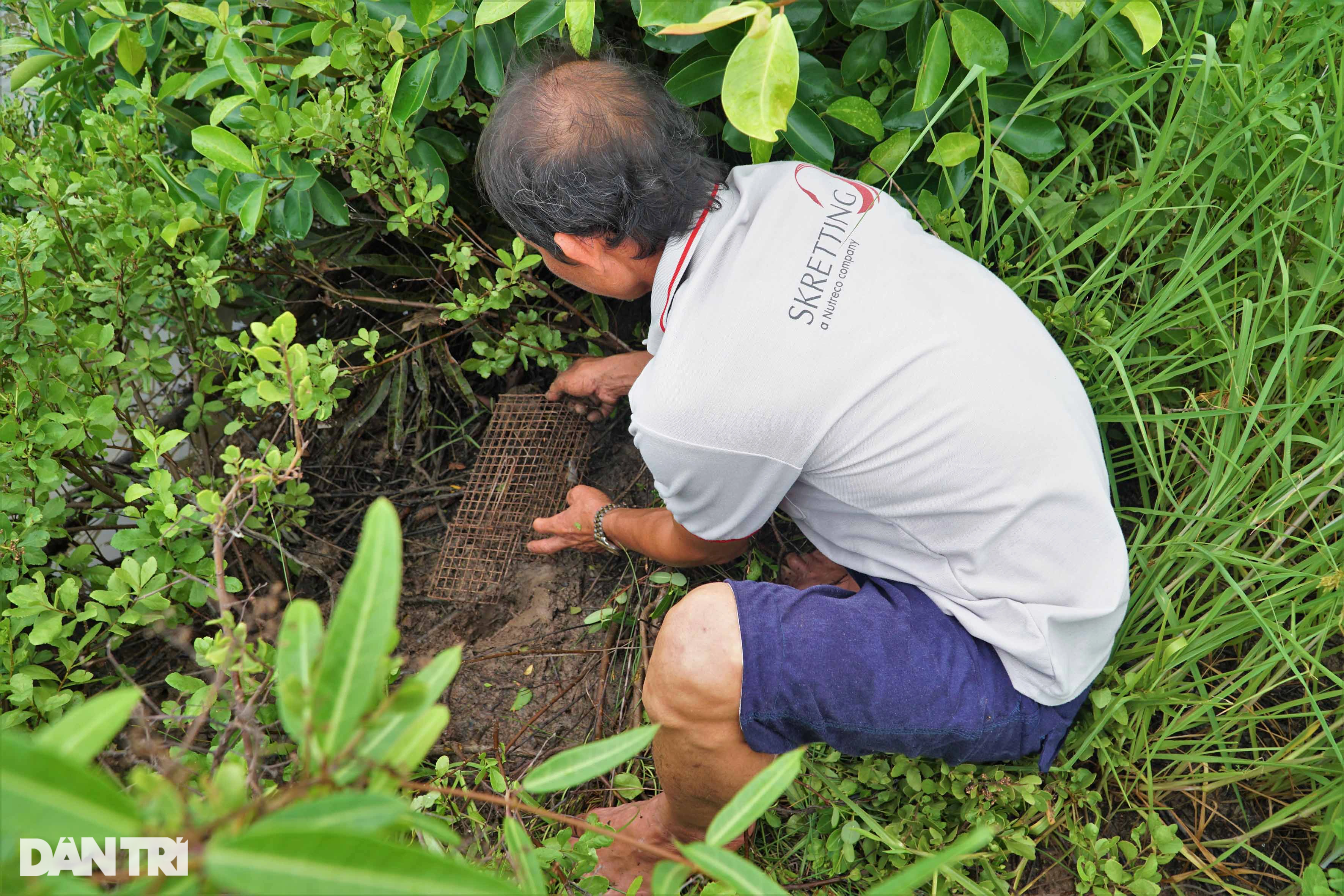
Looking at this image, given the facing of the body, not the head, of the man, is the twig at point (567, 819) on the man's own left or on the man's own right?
on the man's own left

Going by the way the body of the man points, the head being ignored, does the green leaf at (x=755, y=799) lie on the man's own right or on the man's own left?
on the man's own left

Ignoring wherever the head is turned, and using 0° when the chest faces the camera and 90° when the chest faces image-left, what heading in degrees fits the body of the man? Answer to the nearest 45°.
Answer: approximately 90°

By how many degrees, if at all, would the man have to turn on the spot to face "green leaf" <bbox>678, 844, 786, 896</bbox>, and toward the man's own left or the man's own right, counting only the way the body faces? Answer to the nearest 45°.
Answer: approximately 90° to the man's own left

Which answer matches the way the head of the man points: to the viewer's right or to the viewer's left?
to the viewer's left

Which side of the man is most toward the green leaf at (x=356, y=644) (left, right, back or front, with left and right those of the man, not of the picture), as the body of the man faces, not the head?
left
